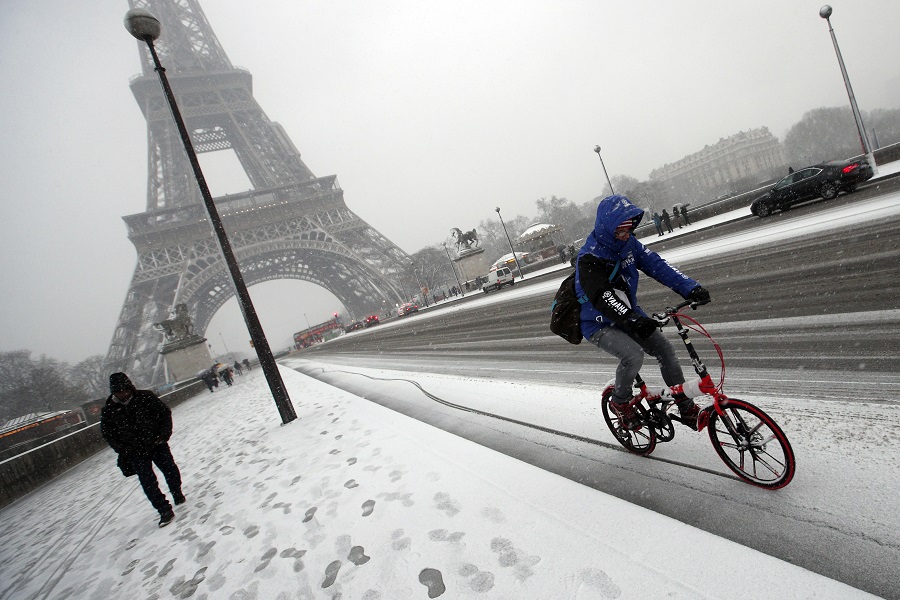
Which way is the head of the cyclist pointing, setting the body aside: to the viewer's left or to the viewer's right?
to the viewer's right

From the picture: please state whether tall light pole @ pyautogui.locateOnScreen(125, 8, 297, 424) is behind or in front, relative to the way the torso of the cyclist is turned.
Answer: behind

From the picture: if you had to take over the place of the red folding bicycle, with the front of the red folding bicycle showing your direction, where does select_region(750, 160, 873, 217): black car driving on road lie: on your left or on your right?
on your left

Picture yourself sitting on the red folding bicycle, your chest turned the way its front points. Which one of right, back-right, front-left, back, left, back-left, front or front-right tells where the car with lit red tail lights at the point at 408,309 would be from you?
back

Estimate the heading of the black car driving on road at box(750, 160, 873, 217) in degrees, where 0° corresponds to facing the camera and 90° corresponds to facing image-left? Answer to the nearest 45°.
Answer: approximately 135°

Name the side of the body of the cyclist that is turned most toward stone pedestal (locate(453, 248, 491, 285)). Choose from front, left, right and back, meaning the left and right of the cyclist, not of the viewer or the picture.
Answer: back

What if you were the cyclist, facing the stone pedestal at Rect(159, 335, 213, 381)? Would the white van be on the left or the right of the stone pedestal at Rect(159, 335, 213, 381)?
right

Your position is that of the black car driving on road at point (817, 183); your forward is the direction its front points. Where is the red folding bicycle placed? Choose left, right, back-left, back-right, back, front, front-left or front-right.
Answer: back-left

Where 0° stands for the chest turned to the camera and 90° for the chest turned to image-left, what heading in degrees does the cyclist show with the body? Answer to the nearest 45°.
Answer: approximately 315°

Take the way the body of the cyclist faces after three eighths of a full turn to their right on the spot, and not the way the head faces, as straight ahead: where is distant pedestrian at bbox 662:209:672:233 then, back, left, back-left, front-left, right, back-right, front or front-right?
right

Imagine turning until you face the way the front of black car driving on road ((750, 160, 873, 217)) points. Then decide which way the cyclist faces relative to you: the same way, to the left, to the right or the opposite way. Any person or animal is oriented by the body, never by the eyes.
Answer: the opposite way

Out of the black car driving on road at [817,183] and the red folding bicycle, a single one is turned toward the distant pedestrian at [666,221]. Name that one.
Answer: the black car driving on road

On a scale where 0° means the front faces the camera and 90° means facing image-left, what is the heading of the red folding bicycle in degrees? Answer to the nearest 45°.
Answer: approximately 315°

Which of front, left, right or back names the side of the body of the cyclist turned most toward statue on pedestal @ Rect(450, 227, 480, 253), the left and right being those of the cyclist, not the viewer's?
back

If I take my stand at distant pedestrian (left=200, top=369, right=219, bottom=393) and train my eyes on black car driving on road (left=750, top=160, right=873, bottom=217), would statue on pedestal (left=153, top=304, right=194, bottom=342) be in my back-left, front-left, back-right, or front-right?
back-left

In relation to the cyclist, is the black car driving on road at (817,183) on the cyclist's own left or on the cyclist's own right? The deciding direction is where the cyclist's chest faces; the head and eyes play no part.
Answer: on the cyclist's own left

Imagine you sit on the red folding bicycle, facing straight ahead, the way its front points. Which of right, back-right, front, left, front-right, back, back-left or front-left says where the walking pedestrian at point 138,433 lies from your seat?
back-right
